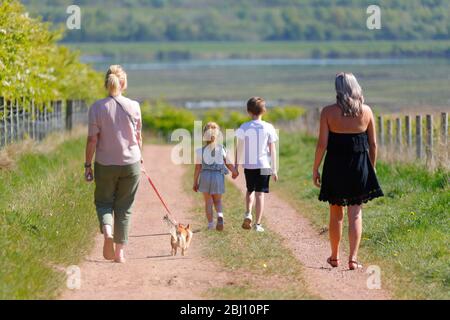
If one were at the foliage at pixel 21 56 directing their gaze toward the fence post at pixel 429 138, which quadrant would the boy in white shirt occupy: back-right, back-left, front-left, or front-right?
front-right

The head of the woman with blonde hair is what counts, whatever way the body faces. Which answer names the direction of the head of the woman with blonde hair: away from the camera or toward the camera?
away from the camera

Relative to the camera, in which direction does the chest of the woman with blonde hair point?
away from the camera

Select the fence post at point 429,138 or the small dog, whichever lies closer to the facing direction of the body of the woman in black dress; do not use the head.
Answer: the fence post

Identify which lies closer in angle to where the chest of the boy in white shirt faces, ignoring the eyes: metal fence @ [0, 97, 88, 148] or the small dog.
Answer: the metal fence

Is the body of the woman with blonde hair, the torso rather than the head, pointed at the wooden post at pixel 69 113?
yes

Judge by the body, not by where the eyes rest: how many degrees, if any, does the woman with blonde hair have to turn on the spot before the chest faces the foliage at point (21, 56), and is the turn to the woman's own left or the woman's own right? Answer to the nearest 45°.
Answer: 0° — they already face it

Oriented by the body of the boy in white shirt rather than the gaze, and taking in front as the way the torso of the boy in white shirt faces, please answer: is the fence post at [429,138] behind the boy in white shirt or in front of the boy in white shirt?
in front

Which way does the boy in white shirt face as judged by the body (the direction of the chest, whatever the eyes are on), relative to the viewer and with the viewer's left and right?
facing away from the viewer

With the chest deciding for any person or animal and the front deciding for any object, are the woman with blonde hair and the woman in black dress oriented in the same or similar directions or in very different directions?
same or similar directions

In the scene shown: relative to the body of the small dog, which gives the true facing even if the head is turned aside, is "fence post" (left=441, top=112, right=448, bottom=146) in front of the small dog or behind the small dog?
in front

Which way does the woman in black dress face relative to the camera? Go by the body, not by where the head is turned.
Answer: away from the camera

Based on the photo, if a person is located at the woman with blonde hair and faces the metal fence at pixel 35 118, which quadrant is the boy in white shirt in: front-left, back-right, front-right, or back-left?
front-right
